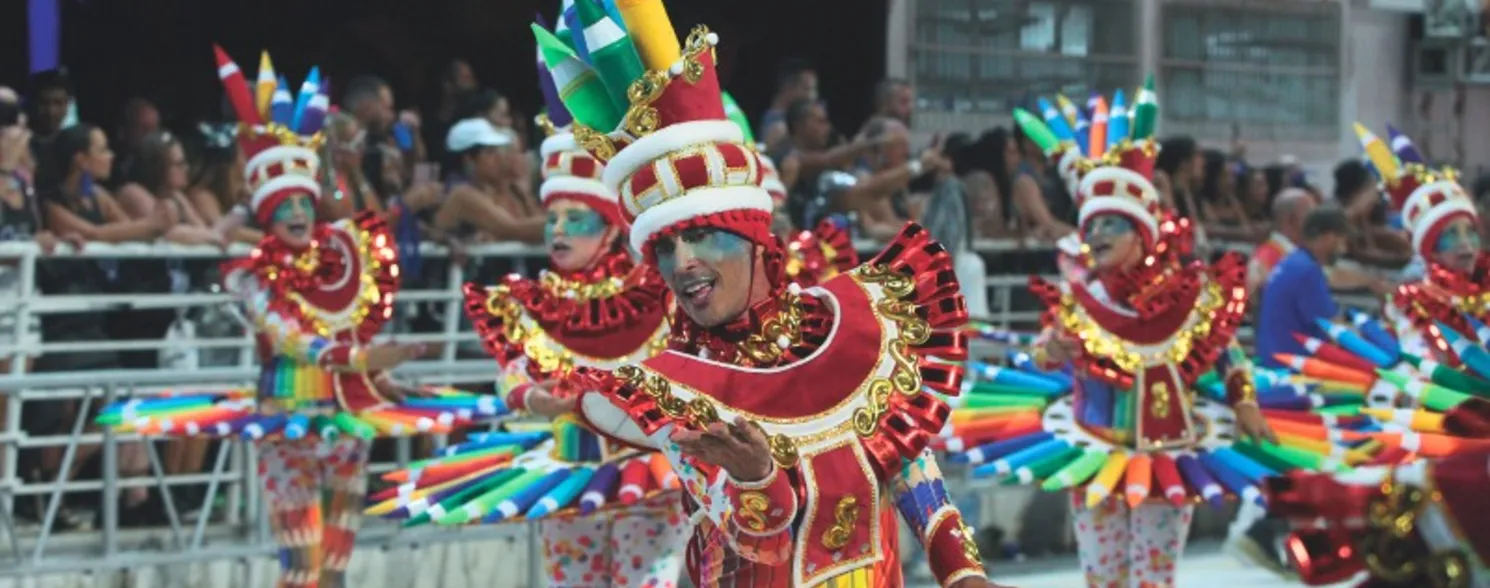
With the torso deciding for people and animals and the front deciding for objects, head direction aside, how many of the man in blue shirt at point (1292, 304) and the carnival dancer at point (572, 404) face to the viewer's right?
1

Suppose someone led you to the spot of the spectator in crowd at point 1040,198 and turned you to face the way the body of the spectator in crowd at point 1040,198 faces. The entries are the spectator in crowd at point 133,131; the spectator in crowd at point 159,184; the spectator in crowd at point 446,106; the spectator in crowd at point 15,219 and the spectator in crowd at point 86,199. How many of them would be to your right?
5

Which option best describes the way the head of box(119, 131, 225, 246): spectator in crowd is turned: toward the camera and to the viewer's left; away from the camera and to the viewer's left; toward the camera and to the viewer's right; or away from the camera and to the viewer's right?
toward the camera and to the viewer's right

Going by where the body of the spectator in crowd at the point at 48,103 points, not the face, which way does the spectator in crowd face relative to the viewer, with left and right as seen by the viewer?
facing the viewer and to the right of the viewer

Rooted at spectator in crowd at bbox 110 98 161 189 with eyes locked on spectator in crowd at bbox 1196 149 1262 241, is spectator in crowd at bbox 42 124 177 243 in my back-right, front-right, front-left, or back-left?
back-right

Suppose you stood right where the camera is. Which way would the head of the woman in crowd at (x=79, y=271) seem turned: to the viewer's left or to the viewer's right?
to the viewer's right

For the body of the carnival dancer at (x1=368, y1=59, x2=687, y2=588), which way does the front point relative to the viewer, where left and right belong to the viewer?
facing the viewer and to the left of the viewer

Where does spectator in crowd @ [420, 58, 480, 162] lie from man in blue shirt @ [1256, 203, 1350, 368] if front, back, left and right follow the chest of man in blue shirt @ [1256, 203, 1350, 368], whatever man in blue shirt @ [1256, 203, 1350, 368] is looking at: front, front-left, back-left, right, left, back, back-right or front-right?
back

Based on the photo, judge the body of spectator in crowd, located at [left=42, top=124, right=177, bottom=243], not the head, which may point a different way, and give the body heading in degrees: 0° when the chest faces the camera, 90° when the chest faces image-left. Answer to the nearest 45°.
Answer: approximately 315°
